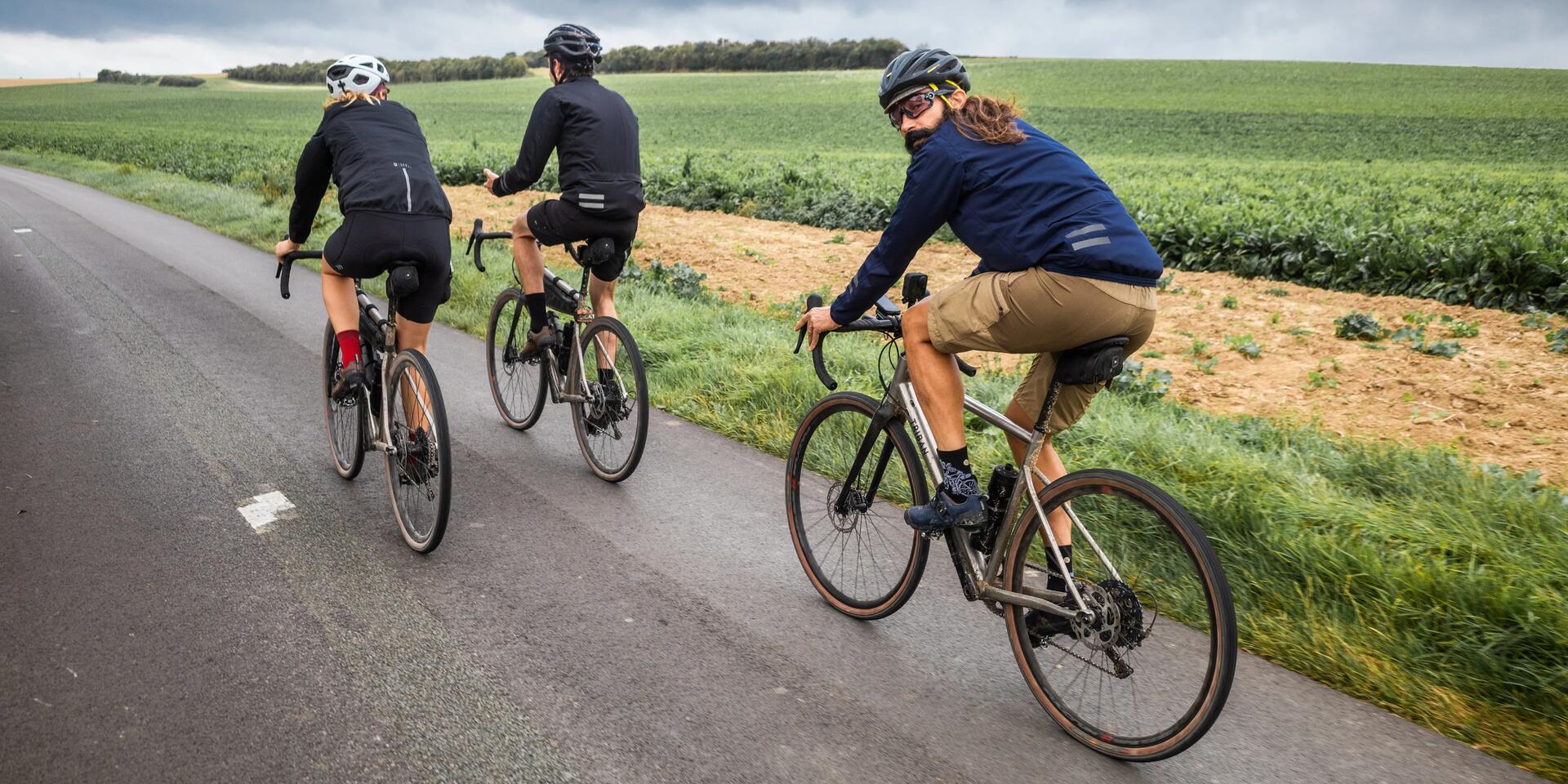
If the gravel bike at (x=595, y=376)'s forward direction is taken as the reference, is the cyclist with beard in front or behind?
behind

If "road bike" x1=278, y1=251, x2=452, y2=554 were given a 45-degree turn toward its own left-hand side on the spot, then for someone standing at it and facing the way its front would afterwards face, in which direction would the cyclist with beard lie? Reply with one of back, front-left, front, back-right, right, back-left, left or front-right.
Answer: back-left

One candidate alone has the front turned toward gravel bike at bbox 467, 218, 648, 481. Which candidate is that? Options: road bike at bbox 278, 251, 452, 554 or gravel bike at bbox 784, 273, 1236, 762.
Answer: gravel bike at bbox 784, 273, 1236, 762

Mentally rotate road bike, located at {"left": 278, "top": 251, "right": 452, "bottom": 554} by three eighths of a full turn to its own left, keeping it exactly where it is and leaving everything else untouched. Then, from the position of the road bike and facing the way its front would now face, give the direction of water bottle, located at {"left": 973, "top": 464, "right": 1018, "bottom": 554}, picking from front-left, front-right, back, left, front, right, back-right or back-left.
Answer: front-left

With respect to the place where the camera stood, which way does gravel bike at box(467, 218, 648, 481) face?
facing away from the viewer and to the left of the viewer

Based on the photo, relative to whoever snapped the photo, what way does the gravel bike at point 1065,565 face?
facing away from the viewer and to the left of the viewer

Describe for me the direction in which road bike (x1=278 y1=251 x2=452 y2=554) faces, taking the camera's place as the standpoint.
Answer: facing away from the viewer and to the left of the viewer

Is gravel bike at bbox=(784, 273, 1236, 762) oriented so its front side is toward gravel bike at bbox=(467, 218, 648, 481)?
yes

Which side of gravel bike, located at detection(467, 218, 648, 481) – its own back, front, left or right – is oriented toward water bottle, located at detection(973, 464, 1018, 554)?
back

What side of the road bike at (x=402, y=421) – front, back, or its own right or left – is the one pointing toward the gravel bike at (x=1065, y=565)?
back
